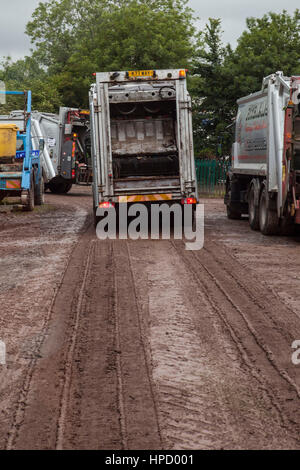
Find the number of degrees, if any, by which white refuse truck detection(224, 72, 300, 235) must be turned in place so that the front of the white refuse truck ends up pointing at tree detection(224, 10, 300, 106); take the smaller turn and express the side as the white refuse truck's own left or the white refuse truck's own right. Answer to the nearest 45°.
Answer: approximately 45° to the white refuse truck's own right

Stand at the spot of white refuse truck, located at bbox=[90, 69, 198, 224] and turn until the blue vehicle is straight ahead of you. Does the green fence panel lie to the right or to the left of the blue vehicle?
right

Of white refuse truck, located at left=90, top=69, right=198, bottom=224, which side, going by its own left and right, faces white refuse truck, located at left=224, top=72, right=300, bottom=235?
right

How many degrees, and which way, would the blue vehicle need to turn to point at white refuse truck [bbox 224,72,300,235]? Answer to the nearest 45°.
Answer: approximately 90° to its right

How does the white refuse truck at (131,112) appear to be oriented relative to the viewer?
away from the camera

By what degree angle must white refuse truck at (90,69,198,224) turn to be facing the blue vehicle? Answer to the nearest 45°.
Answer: approximately 45° to its left

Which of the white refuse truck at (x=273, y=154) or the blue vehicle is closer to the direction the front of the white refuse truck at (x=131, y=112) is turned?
the blue vehicle
